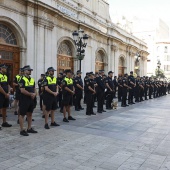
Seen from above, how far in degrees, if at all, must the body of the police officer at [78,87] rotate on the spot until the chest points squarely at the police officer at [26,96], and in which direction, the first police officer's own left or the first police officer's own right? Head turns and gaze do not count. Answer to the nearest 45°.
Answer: approximately 90° to the first police officer's own right

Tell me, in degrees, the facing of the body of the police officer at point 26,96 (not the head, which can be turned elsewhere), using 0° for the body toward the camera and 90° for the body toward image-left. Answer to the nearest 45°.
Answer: approximately 315°

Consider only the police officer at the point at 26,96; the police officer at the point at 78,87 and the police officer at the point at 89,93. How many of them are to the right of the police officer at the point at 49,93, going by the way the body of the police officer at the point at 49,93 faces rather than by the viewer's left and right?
1

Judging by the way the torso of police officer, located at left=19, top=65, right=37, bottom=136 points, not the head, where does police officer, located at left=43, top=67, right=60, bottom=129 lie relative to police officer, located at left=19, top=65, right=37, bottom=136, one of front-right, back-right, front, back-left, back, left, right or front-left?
left

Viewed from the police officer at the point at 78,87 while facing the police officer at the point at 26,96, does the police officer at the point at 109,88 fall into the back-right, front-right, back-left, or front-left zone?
back-left

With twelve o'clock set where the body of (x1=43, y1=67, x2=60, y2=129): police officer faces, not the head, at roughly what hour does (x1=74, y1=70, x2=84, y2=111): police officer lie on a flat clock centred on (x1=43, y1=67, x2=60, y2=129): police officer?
(x1=74, y1=70, x2=84, y2=111): police officer is roughly at 8 o'clock from (x1=43, y1=67, x2=60, y2=129): police officer.

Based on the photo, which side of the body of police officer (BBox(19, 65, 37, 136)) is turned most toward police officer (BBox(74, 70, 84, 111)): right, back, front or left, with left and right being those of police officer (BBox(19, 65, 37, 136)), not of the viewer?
left

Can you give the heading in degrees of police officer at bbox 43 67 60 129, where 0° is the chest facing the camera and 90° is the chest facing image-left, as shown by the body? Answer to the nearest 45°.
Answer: approximately 315°

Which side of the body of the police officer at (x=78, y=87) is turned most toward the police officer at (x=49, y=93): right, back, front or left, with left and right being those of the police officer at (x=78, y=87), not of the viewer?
right
